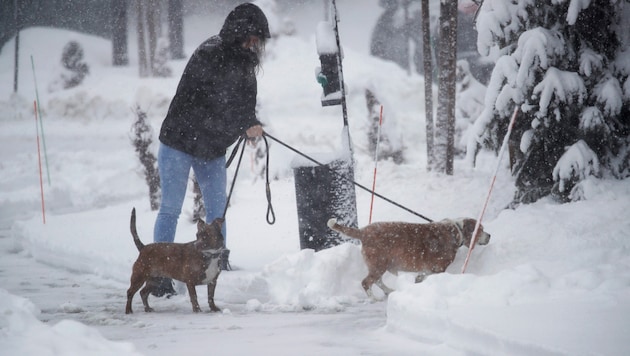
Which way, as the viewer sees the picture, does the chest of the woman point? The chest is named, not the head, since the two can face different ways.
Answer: to the viewer's right

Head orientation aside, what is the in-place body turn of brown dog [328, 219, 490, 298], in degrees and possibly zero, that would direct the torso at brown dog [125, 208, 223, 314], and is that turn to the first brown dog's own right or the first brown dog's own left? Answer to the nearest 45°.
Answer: approximately 135° to the first brown dog's own right

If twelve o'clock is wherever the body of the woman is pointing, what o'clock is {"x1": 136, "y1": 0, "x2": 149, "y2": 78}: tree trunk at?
The tree trunk is roughly at 9 o'clock from the woman.

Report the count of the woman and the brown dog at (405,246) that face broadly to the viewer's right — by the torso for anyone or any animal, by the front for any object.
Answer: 2

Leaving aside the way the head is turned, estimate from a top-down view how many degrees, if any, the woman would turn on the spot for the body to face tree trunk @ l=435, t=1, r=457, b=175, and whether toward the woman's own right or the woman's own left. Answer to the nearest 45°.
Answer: approximately 45° to the woman's own left

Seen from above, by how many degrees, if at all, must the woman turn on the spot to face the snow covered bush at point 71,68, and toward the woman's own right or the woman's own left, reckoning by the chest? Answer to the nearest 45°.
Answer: approximately 90° to the woman's own left

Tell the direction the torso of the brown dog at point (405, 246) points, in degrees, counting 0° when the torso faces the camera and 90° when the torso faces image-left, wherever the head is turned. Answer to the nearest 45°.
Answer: approximately 270°

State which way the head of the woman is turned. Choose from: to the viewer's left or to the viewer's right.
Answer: to the viewer's right

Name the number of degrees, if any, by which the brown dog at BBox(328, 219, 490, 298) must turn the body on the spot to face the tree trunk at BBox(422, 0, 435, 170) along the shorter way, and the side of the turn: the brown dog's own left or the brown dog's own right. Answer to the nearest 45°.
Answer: approximately 90° to the brown dog's own left

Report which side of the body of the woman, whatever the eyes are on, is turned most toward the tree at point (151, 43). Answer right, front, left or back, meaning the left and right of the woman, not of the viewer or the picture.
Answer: left

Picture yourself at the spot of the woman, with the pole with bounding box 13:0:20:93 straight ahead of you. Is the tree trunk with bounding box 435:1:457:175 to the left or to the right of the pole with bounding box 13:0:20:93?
right

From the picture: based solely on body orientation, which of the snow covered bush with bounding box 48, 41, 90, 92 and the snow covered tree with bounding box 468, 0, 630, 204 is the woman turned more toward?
the snow covered tree
